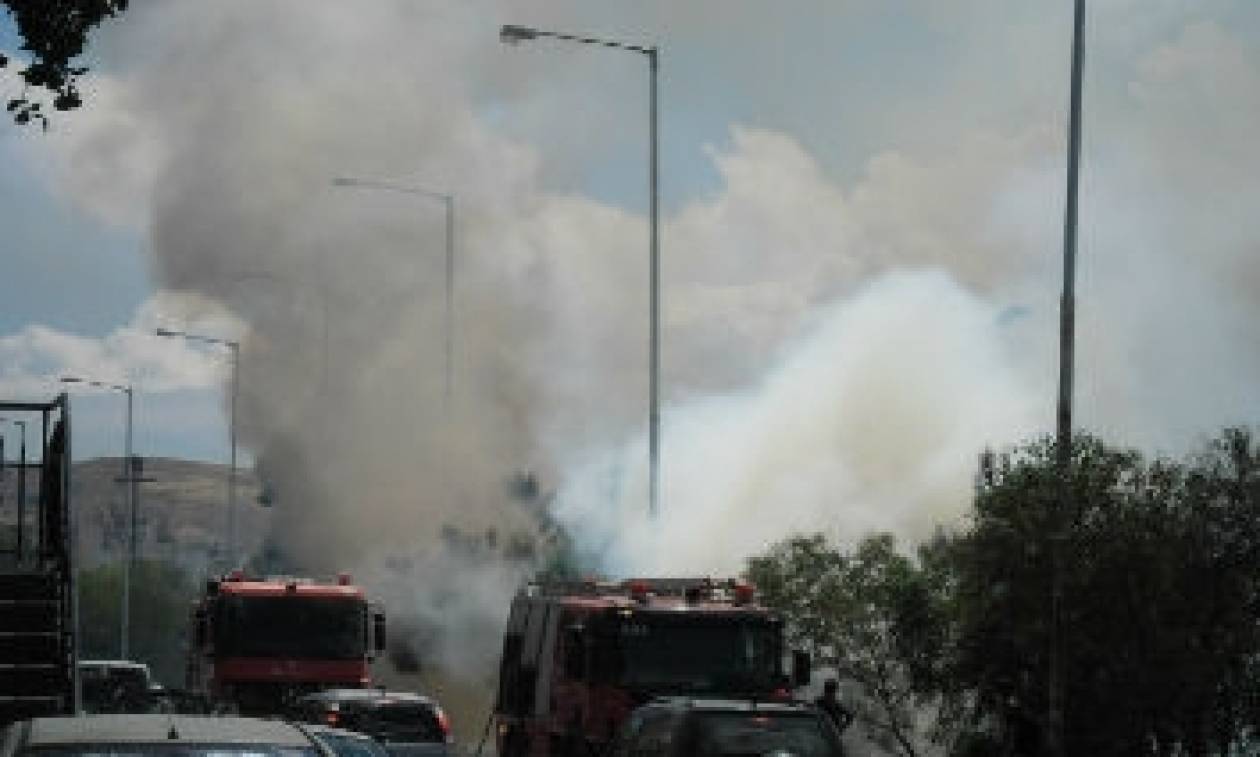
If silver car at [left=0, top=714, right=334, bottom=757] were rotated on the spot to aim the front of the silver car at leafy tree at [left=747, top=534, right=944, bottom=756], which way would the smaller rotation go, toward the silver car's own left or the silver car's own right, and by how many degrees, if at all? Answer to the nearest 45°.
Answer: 0° — it already faces it

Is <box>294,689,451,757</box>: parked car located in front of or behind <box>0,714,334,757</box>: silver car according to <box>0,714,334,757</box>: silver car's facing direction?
in front

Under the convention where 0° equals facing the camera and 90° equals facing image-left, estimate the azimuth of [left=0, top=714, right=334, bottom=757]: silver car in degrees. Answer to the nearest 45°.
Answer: approximately 180°

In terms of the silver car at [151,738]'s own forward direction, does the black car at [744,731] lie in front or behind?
in front

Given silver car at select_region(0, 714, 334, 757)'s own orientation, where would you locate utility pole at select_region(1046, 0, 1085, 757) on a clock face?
The utility pole is roughly at 1 o'clock from the silver car.

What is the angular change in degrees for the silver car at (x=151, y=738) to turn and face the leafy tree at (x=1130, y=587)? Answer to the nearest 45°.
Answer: approximately 45° to its right
